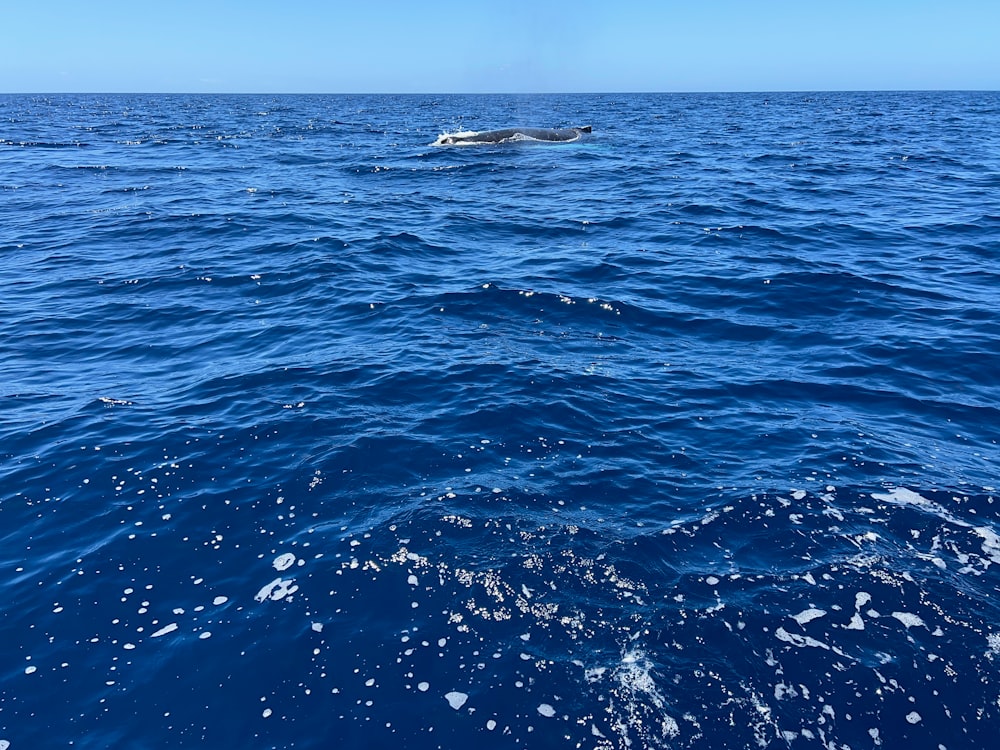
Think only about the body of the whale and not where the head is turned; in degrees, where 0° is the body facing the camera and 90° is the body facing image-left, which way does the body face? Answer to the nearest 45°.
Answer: approximately 90°
